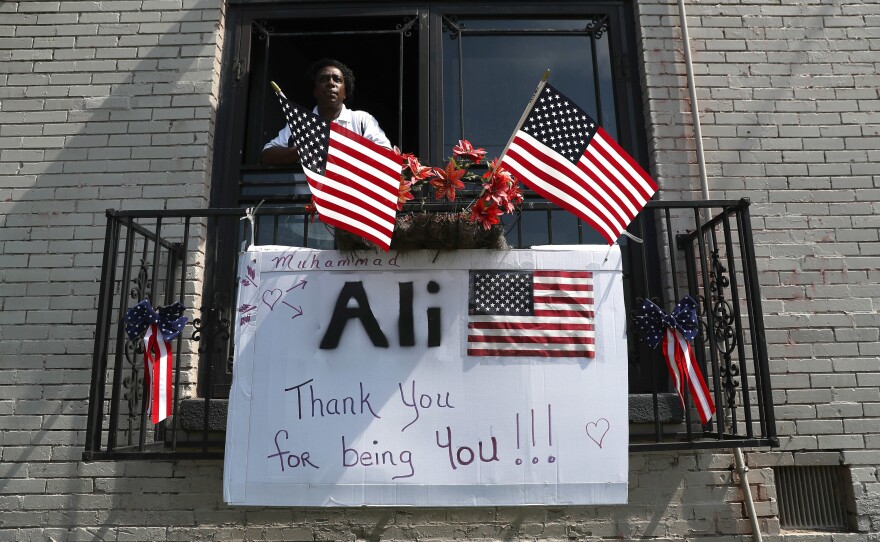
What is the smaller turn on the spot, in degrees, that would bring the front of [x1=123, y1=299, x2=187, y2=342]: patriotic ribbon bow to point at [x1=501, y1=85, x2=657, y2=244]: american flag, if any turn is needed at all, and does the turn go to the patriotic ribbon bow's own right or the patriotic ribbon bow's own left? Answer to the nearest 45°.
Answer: approximately 45° to the patriotic ribbon bow's own left

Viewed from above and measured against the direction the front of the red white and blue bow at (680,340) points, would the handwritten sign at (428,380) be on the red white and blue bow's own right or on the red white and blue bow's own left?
on the red white and blue bow's own right

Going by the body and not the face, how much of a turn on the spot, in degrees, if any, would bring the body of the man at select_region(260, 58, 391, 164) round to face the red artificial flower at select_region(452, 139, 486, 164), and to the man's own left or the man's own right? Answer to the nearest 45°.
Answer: approximately 45° to the man's own left

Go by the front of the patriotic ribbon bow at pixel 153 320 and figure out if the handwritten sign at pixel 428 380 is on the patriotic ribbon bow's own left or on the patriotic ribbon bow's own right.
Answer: on the patriotic ribbon bow's own left

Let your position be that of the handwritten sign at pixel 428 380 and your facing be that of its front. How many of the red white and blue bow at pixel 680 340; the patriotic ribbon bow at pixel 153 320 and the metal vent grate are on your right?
1

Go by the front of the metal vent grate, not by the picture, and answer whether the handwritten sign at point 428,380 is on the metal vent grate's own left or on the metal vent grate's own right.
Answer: on the metal vent grate's own right

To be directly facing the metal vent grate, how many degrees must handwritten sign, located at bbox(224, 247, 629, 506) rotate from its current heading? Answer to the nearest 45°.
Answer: approximately 90° to its left

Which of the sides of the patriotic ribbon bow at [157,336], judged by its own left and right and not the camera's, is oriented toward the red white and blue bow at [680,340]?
left

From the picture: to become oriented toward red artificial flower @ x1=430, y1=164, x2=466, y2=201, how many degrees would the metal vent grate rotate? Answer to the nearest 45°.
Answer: approximately 45° to its right
